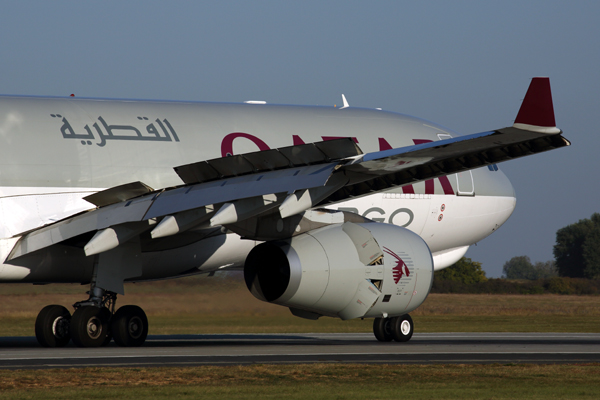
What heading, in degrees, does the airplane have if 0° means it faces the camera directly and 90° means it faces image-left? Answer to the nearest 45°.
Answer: approximately 225°
